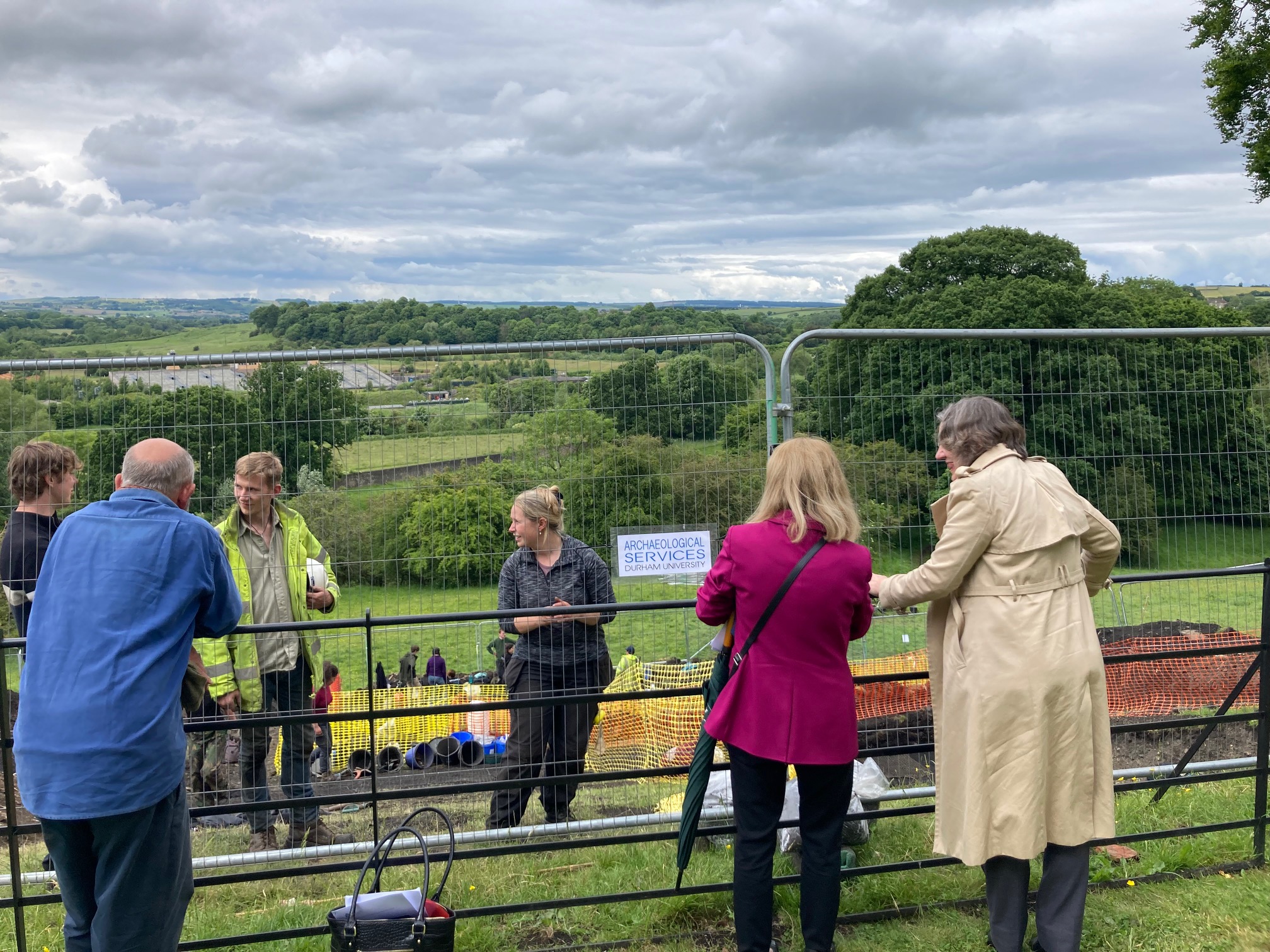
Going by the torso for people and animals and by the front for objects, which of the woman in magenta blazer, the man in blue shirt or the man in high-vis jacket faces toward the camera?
the man in high-vis jacket

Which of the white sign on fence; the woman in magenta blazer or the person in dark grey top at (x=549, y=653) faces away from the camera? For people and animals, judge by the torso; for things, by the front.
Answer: the woman in magenta blazer

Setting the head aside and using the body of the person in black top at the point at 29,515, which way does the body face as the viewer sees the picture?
to the viewer's right

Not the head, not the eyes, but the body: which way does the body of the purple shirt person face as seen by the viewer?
away from the camera

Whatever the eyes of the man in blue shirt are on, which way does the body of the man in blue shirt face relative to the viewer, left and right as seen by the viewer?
facing away from the viewer and to the right of the viewer

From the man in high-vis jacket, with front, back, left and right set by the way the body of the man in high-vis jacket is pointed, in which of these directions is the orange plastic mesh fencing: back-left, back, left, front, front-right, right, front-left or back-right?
left

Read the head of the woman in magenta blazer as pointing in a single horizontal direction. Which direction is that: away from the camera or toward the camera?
away from the camera

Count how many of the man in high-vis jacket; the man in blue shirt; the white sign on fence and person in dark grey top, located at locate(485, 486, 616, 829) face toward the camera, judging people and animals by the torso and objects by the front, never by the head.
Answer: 3

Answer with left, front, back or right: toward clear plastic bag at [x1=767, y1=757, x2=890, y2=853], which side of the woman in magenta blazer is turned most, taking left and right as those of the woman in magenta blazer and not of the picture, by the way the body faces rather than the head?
front

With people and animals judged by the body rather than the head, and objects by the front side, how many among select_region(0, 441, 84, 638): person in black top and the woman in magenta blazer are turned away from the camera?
1

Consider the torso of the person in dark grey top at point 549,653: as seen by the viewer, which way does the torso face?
toward the camera

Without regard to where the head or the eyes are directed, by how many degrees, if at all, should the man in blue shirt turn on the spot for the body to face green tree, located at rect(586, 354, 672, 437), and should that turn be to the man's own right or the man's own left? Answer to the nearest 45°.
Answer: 0° — they already face it

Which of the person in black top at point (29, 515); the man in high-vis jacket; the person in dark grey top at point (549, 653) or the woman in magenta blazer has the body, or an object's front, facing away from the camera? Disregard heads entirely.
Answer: the woman in magenta blazer

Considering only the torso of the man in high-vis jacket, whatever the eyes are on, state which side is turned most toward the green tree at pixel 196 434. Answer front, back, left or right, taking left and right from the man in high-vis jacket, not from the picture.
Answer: back

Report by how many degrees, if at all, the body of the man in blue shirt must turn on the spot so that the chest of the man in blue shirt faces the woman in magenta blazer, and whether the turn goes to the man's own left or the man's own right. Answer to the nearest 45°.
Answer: approximately 45° to the man's own right

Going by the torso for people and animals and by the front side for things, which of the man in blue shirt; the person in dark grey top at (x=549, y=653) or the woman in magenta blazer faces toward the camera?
the person in dark grey top

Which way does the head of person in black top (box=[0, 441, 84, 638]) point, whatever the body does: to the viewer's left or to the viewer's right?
to the viewer's right
